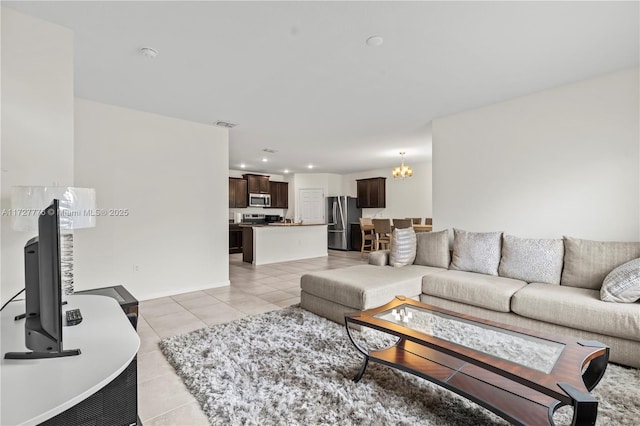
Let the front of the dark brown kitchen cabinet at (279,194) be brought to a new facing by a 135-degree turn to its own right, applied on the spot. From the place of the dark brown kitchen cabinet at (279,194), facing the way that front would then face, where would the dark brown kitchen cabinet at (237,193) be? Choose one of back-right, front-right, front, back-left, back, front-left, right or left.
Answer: left

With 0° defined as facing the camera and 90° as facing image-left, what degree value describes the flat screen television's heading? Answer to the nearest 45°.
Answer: approximately 270°

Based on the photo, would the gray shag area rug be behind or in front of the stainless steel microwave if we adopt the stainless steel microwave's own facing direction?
in front

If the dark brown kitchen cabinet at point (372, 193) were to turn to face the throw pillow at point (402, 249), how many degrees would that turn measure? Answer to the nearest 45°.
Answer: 0° — it already faces it

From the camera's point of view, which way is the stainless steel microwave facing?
toward the camera

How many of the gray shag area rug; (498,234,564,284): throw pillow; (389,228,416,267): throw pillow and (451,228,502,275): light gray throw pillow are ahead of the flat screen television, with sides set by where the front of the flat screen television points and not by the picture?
4

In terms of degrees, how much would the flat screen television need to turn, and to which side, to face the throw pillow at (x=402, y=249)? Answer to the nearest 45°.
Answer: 0° — it already faces it

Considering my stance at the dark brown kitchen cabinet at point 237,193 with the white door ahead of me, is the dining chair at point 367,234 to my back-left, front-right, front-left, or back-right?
front-right

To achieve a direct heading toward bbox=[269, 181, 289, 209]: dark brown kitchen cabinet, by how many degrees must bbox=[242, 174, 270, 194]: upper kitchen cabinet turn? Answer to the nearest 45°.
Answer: approximately 135° to its left

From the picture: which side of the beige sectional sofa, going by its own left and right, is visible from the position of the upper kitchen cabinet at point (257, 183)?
right

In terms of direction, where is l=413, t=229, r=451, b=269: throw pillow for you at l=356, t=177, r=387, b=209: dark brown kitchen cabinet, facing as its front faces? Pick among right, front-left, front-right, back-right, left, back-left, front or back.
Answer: front

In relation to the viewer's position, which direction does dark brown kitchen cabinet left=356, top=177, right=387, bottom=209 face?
facing the viewer

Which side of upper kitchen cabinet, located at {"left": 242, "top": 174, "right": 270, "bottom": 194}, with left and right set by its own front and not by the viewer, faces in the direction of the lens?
front

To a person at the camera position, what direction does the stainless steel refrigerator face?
facing the viewer and to the left of the viewer
